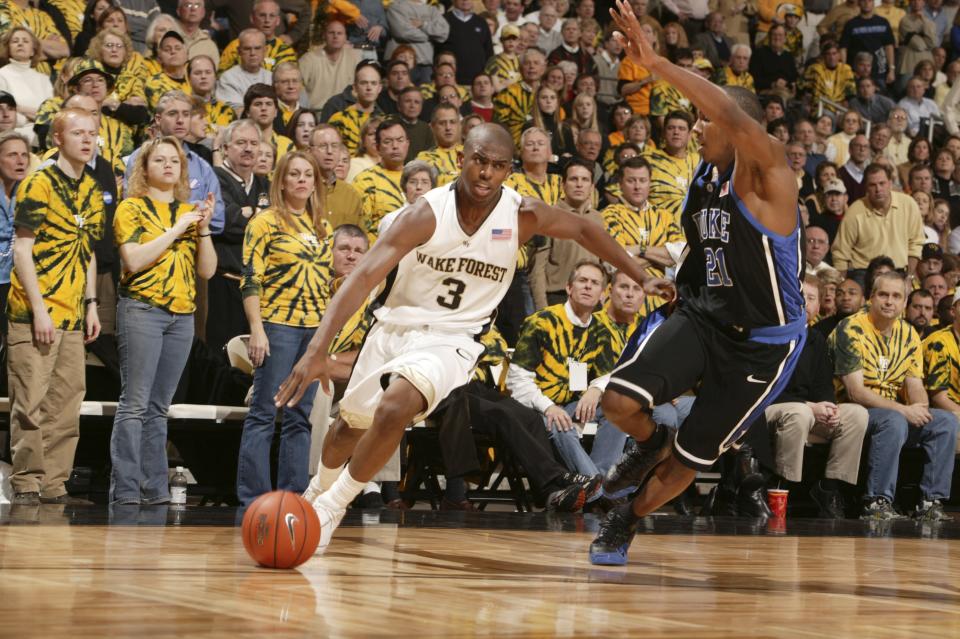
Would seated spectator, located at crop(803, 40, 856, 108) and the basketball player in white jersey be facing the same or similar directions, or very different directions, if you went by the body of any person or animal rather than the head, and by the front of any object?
same or similar directions

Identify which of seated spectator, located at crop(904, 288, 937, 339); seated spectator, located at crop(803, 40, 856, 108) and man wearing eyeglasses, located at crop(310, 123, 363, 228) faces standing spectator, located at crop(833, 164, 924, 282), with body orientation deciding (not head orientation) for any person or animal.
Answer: seated spectator, located at crop(803, 40, 856, 108)

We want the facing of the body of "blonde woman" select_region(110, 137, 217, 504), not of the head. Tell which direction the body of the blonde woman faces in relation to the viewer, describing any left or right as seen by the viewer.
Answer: facing the viewer and to the right of the viewer

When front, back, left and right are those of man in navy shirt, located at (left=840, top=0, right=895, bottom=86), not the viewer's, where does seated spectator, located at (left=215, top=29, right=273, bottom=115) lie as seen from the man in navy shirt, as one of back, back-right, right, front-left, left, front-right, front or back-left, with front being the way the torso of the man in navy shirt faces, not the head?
front-right

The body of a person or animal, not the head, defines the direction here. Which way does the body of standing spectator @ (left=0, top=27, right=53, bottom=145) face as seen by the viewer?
toward the camera

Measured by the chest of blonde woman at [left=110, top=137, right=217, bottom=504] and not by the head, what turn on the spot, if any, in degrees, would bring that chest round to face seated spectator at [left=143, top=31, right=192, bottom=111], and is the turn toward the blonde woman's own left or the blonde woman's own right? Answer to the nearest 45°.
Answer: approximately 135° to the blonde woman's own left

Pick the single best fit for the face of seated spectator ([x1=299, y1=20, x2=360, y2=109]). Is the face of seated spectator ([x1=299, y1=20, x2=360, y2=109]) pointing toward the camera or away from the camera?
toward the camera

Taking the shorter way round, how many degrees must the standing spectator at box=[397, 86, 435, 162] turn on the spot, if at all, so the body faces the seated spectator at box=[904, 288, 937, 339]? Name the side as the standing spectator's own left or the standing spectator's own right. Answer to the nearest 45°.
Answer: approximately 90° to the standing spectator's own left

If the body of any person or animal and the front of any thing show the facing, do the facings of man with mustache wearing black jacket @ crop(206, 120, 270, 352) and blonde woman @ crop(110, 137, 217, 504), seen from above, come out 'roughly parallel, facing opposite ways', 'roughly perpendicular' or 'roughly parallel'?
roughly parallel

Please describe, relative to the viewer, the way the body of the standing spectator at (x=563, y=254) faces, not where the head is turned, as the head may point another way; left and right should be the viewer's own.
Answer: facing the viewer

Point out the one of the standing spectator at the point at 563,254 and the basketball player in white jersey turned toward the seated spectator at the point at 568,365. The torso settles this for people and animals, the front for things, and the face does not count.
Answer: the standing spectator at the point at 563,254

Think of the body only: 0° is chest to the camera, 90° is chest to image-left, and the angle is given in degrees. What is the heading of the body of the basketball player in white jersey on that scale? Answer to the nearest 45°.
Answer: approximately 0°

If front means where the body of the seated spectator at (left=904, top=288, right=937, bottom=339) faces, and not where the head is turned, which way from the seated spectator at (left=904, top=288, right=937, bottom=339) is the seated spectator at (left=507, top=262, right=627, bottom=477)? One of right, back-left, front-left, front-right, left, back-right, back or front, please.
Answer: front-right

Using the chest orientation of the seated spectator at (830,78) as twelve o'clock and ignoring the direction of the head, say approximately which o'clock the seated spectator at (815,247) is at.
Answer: the seated spectator at (815,247) is roughly at 12 o'clock from the seated spectator at (830,78).

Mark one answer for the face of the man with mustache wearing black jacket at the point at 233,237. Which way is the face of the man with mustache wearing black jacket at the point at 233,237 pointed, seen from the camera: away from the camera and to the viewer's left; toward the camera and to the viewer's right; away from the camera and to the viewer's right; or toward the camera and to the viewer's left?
toward the camera and to the viewer's right

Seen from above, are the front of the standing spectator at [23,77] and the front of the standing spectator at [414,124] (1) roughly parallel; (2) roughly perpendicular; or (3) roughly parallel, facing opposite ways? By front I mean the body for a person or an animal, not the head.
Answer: roughly parallel
